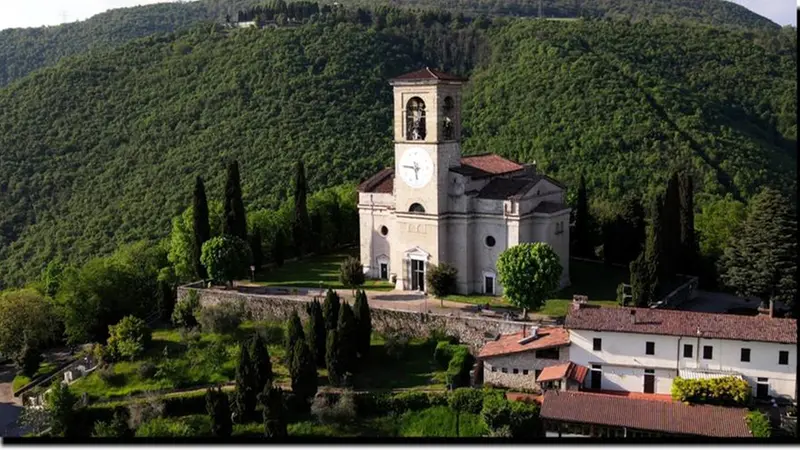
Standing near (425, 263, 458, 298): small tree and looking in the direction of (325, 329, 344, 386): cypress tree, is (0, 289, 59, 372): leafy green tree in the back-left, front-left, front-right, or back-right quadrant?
front-right

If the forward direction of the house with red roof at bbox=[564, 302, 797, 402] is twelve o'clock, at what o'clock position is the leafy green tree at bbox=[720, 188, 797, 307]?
The leafy green tree is roughly at 7 o'clock from the house with red roof.

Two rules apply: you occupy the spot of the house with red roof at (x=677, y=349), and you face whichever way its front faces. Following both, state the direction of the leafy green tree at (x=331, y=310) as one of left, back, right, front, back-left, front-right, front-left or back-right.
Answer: right

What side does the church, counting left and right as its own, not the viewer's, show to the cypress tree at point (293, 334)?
front

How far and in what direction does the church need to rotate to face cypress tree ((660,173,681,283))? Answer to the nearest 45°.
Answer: approximately 135° to its left

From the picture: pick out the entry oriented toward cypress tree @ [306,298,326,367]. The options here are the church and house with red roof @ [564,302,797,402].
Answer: the church

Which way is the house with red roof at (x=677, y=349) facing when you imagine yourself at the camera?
facing the viewer

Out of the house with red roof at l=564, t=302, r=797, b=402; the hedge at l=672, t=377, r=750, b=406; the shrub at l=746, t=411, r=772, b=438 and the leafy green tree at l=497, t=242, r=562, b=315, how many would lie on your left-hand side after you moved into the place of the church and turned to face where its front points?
4

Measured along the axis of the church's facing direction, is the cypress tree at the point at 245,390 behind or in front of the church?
in front

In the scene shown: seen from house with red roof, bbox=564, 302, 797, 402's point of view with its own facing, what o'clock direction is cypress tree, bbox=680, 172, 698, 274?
The cypress tree is roughly at 6 o'clock from the house with red roof.

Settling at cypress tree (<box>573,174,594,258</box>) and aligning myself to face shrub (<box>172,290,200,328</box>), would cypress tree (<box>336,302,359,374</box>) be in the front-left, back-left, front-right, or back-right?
front-left

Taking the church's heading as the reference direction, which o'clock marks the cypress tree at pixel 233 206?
The cypress tree is roughly at 2 o'clock from the church.

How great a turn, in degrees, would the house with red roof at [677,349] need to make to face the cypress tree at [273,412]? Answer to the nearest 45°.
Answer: approximately 90° to its right

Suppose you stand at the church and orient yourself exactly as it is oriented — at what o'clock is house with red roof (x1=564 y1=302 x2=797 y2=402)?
The house with red roof is roughly at 9 o'clock from the church.

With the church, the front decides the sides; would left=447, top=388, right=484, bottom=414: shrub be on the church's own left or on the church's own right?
on the church's own left

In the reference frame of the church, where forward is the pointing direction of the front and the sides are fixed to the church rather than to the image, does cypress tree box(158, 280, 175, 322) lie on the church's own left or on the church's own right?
on the church's own right

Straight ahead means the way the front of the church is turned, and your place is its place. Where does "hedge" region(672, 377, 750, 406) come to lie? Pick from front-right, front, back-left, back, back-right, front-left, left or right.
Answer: left

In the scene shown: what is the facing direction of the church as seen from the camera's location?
facing the viewer and to the left of the viewer

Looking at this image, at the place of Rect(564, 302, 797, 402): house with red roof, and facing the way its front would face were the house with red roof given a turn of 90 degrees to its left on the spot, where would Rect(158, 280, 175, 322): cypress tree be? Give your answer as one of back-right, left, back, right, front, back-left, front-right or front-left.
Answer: back

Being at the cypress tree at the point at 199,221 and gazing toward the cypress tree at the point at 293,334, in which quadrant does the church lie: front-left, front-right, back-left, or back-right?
front-left
